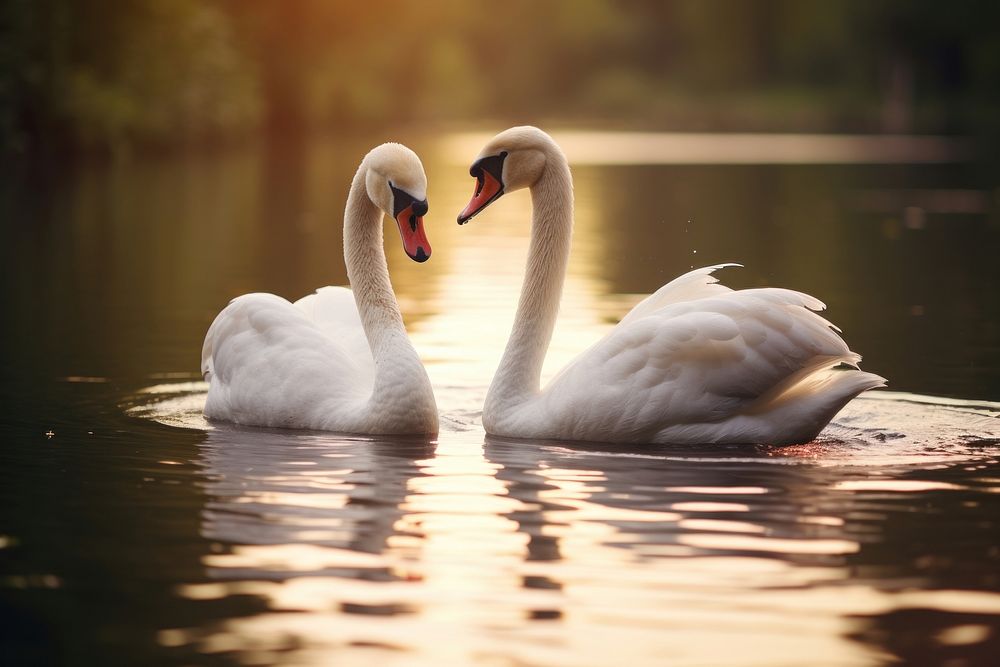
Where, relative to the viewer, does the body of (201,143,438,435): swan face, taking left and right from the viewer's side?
facing the viewer and to the right of the viewer

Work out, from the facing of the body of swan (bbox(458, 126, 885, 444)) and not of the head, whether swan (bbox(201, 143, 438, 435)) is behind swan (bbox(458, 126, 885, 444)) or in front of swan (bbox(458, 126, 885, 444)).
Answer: in front

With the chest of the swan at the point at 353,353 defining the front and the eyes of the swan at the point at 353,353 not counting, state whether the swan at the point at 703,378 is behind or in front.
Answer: in front

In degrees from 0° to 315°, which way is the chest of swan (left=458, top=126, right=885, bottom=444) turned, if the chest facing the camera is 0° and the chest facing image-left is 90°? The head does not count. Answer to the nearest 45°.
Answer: approximately 90°

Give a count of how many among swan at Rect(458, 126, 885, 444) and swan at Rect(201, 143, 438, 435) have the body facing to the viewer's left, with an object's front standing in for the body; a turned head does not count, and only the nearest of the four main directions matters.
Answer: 1
